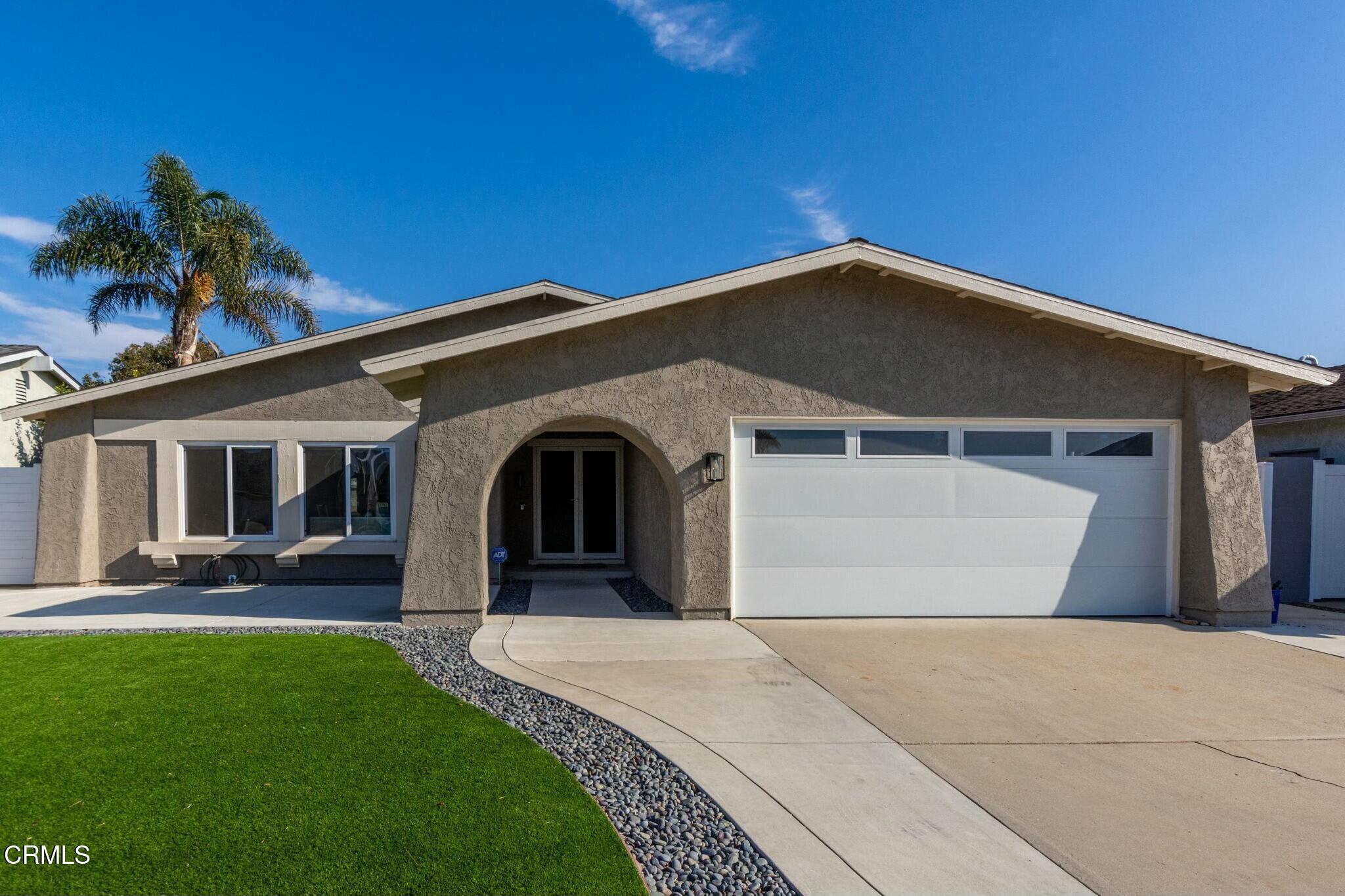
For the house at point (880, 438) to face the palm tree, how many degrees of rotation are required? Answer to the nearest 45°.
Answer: approximately 135° to its right

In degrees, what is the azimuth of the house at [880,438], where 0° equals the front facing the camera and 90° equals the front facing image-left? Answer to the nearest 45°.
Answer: approximately 0°

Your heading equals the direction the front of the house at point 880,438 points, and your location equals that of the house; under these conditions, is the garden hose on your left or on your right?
on your right

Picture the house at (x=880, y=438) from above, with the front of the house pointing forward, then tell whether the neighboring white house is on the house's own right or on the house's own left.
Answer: on the house's own right

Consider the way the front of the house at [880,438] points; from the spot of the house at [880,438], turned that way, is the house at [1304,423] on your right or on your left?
on your left

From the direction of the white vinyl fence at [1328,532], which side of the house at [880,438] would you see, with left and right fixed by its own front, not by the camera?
left

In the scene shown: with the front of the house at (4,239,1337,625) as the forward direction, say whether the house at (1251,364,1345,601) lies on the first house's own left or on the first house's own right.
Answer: on the first house's own left
